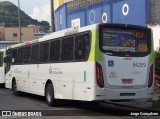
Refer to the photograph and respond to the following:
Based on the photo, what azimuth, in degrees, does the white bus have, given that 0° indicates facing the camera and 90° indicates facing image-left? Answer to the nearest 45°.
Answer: approximately 135°
